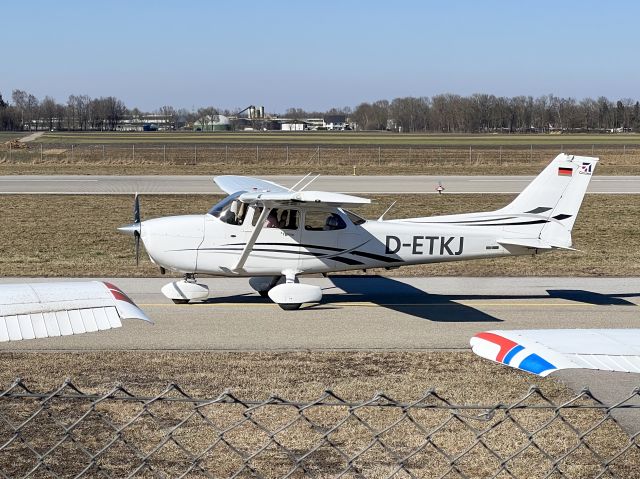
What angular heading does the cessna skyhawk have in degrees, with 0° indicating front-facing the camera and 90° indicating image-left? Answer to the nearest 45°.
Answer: approximately 90°

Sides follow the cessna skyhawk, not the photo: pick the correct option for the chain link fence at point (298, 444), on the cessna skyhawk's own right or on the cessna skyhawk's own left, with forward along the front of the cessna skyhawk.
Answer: on the cessna skyhawk's own left
